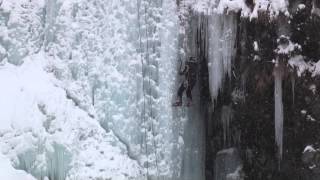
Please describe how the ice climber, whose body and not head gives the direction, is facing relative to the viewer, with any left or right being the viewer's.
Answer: facing away from the viewer and to the left of the viewer

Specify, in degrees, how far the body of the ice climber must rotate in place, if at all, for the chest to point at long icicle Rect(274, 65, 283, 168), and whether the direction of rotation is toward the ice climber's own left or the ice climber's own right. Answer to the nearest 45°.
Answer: approximately 135° to the ice climber's own right

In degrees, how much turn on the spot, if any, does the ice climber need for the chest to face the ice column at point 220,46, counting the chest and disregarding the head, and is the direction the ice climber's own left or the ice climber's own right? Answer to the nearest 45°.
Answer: approximately 135° to the ice climber's own right
